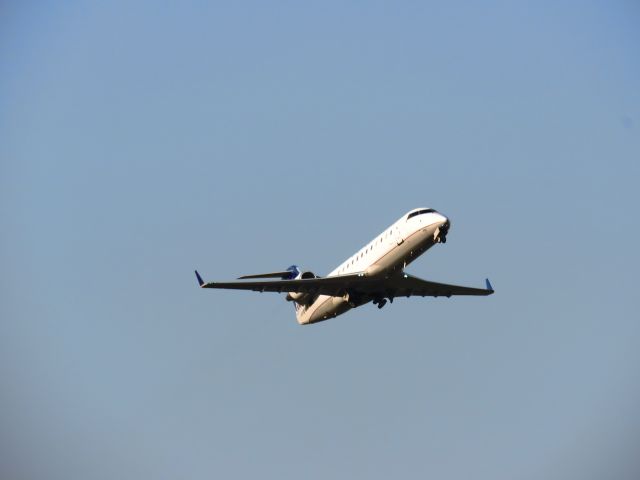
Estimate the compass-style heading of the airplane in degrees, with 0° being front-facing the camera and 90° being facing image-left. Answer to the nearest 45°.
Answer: approximately 315°
